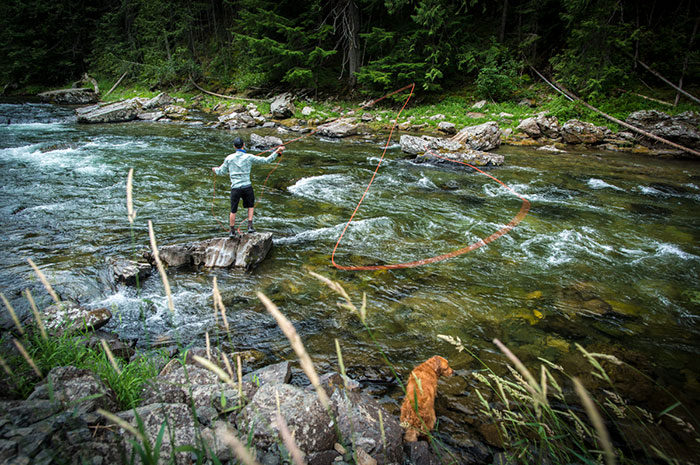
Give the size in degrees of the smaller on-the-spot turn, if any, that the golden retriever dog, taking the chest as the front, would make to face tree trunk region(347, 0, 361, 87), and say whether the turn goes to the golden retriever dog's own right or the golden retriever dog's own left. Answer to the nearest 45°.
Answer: approximately 45° to the golden retriever dog's own left

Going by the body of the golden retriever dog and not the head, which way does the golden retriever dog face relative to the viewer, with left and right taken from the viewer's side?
facing away from the viewer and to the right of the viewer

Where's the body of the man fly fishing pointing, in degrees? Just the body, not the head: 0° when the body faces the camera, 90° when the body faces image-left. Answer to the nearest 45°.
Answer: approximately 180°

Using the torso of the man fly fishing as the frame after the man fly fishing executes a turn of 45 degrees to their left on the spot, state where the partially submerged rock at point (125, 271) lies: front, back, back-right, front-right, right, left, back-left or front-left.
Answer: left

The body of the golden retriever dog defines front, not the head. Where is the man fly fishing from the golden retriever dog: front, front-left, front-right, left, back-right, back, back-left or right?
left

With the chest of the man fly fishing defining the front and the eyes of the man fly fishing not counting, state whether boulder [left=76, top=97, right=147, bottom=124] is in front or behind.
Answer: in front

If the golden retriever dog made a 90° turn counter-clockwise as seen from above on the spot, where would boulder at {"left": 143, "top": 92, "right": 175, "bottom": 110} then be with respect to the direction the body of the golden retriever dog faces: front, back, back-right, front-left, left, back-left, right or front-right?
front

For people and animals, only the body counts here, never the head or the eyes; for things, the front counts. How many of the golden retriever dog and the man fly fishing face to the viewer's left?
0

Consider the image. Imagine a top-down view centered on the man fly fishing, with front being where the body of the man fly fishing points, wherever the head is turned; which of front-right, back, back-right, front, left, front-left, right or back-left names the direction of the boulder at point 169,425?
back

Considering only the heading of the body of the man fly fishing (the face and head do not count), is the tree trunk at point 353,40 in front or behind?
in front
